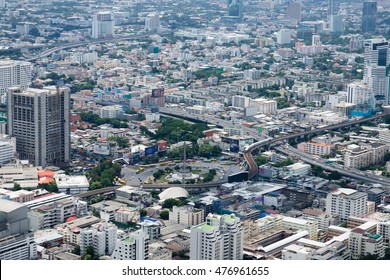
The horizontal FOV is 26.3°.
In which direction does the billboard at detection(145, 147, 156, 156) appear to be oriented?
toward the camera

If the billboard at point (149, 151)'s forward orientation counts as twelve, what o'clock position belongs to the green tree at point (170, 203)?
The green tree is roughly at 12 o'clock from the billboard.

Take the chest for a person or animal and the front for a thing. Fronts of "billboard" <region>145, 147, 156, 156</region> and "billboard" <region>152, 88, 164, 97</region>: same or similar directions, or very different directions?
same or similar directions

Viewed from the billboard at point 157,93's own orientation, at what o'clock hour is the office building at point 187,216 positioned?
The office building is roughly at 12 o'clock from the billboard.

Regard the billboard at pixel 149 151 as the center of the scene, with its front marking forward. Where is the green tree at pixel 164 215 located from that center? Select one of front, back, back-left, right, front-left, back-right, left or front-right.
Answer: front

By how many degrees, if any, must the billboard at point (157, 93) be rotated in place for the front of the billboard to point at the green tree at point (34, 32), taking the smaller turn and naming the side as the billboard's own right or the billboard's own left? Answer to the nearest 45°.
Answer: approximately 180°

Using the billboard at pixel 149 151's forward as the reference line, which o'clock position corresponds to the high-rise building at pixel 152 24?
The high-rise building is roughly at 6 o'clock from the billboard.

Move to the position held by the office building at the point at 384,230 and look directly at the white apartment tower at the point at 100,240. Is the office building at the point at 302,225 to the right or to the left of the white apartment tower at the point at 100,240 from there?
right

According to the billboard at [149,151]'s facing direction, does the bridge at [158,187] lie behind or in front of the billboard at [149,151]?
in front

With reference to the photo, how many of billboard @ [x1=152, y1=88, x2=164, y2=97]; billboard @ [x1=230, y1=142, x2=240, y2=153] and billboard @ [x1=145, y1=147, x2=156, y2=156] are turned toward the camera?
3

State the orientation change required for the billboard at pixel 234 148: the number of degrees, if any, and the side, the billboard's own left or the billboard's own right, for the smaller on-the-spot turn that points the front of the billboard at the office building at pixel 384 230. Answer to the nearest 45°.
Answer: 0° — it already faces it

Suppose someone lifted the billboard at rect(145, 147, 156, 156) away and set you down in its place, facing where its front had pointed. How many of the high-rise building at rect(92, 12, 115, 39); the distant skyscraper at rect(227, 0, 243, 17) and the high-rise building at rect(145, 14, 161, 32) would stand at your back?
3

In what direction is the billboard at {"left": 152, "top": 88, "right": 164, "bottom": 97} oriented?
toward the camera

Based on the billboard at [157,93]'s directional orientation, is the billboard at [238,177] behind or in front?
in front

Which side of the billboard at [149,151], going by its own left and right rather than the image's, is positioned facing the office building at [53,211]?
front

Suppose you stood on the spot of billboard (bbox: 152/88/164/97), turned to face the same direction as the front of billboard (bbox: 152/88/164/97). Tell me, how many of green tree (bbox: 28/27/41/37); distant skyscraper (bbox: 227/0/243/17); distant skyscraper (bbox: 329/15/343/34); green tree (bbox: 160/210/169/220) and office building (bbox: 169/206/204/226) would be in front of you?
2
